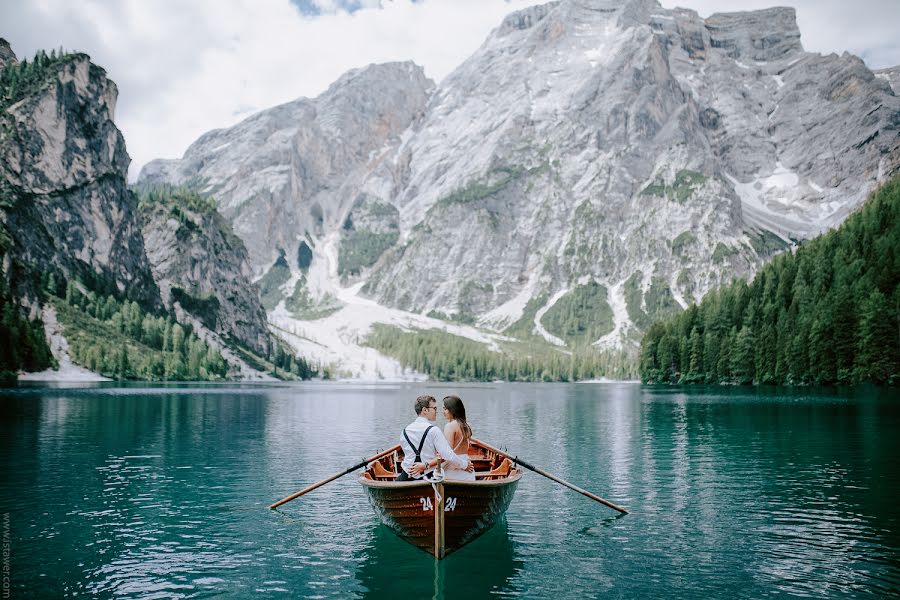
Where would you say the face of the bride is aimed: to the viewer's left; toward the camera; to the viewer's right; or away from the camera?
to the viewer's left

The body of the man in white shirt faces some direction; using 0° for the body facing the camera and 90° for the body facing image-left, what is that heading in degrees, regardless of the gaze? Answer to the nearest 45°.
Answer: approximately 225°

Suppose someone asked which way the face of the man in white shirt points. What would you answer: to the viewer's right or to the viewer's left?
to the viewer's right
